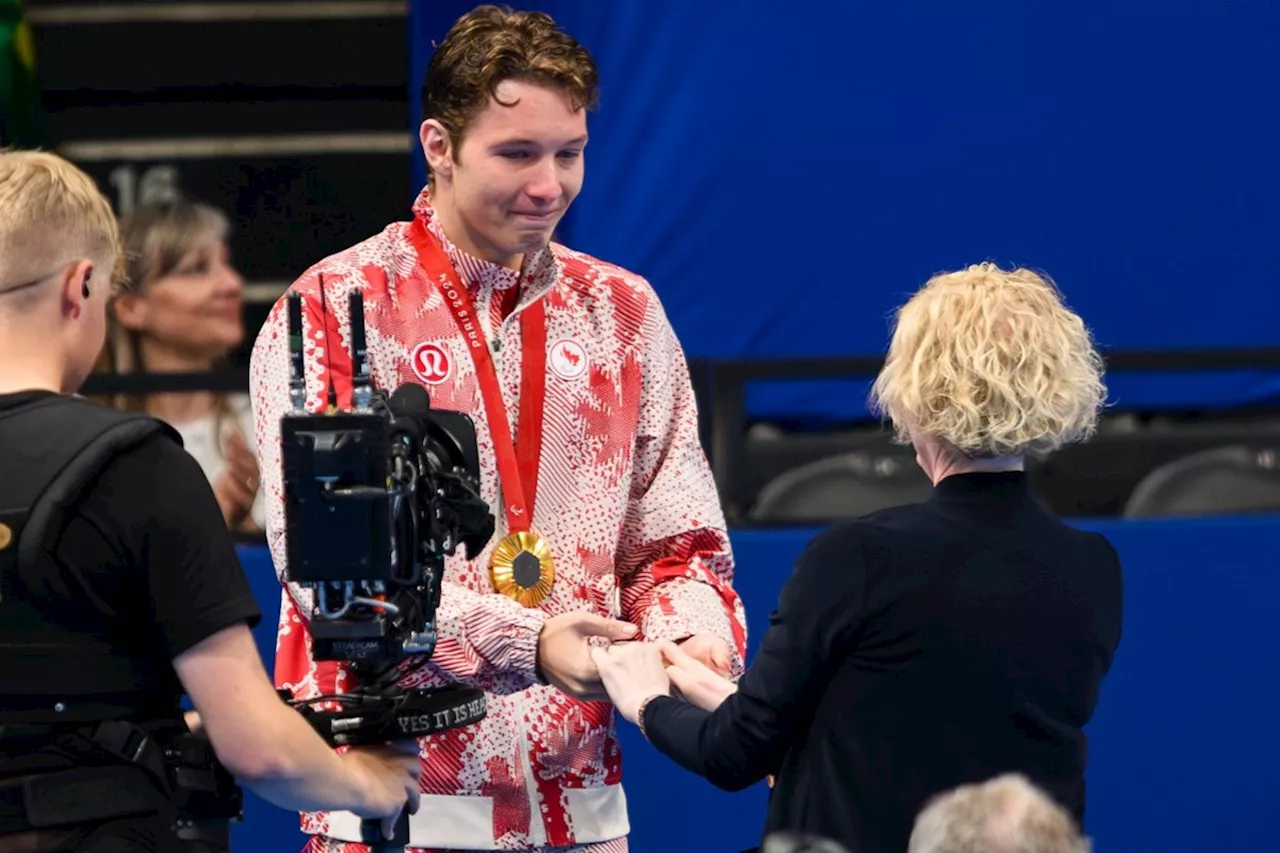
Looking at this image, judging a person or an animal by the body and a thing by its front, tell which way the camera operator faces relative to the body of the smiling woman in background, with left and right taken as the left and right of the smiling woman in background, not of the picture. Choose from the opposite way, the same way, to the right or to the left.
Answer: to the left

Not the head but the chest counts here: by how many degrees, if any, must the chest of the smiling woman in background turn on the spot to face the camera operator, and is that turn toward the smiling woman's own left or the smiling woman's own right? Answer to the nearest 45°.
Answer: approximately 45° to the smiling woman's own right

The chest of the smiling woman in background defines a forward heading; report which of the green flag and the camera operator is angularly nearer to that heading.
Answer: the camera operator

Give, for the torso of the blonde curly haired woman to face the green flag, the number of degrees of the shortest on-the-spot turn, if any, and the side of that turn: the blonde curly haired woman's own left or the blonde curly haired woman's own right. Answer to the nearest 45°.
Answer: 0° — they already face it

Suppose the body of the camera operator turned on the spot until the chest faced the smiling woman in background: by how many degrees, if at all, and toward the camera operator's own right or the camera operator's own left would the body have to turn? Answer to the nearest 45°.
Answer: approximately 45° to the camera operator's own left

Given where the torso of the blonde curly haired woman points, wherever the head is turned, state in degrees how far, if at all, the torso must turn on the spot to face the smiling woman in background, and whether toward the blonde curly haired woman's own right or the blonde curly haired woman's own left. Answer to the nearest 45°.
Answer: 0° — they already face them

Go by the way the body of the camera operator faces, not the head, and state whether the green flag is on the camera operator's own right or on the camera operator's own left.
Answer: on the camera operator's own left

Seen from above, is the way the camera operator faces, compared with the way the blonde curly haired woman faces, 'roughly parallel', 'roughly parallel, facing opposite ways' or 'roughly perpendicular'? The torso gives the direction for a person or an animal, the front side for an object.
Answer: roughly perpendicular

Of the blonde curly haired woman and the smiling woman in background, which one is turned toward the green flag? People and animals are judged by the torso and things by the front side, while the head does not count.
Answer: the blonde curly haired woman

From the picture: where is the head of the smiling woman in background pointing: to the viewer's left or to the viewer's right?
to the viewer's right

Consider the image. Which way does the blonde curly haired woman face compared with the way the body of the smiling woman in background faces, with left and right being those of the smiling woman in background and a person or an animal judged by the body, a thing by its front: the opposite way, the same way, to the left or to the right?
the opposite way

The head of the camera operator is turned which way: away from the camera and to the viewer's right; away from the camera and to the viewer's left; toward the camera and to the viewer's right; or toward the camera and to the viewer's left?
away from the camera and to the viewer's right

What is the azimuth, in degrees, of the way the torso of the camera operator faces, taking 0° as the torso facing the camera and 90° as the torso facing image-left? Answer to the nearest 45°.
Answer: approximately 225°

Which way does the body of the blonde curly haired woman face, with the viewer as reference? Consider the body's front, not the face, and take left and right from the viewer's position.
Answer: facing away from the viewer and to the left of the viewer
